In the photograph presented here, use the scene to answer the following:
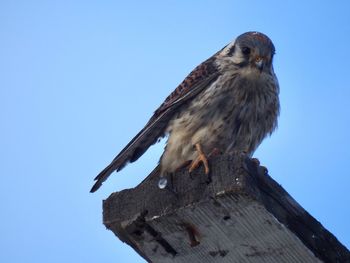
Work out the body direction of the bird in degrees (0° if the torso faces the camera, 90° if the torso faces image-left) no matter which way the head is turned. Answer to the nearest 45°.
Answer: approximately 315°
